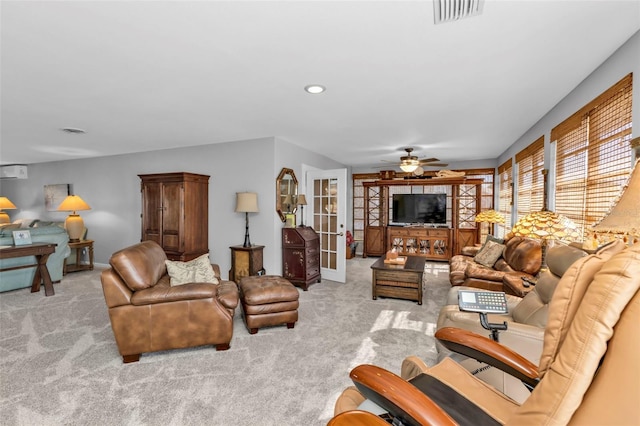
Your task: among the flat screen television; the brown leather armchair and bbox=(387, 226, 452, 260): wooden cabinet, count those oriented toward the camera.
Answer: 2

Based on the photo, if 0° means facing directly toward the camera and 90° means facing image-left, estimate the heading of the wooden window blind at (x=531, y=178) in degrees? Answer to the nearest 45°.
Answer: approximately 45°

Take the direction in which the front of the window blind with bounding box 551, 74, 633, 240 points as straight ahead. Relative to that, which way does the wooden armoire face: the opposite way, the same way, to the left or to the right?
to the left

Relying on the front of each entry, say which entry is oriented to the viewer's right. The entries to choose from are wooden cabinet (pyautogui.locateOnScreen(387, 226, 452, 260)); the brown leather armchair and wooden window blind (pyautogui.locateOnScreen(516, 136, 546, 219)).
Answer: the brown leather armchair

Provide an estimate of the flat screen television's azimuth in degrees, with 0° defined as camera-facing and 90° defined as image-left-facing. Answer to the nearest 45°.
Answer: approximately 0°

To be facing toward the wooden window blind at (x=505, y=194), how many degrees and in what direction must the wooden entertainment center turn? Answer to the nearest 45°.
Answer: approximately 45° to its left

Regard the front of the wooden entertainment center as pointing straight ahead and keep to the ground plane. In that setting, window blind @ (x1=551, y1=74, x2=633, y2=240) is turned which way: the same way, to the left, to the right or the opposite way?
to the right

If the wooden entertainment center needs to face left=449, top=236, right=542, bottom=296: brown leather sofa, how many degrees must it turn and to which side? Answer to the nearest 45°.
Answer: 0° — it already faces it

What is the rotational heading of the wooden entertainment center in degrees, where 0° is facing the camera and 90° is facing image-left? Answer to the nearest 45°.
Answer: approximately 0°

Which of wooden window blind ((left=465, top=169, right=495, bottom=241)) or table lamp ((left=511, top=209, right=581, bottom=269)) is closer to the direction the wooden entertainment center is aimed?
the table lamp
